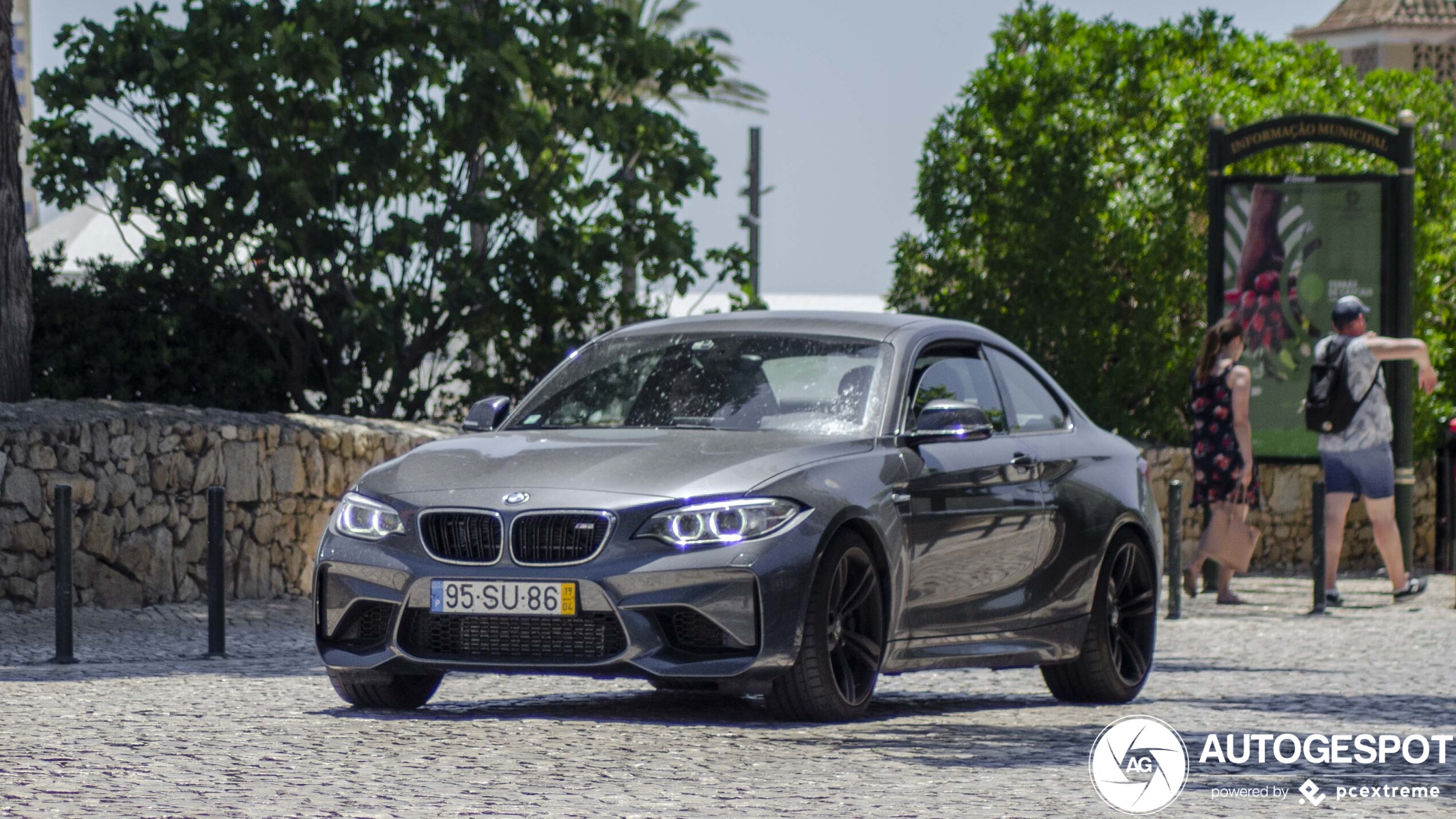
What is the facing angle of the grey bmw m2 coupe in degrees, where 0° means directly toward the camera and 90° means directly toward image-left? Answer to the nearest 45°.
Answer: approximately 45°

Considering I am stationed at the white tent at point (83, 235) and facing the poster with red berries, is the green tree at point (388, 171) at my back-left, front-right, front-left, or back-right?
front-right

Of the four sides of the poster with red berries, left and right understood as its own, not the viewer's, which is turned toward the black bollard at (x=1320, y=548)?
front

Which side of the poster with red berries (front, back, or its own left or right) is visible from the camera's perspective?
front

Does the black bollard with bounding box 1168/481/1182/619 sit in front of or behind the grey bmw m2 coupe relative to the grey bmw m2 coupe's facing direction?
behind

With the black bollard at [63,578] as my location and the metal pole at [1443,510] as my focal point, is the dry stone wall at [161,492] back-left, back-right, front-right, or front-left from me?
front-left

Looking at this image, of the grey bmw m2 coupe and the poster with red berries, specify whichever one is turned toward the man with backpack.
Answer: the poster with red berries

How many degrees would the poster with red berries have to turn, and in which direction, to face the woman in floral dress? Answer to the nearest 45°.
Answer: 0° — it already faces them

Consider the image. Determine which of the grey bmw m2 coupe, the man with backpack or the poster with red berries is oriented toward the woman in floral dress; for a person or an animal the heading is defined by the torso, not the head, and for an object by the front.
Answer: the poster with red berries

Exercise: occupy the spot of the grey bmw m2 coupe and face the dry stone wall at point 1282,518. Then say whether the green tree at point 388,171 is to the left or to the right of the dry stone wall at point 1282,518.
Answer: left

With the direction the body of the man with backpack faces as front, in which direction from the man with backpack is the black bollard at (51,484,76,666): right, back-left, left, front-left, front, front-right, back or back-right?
back

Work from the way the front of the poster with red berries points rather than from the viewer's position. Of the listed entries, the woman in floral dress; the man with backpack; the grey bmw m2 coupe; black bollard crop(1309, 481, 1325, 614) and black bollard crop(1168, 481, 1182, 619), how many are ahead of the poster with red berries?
5

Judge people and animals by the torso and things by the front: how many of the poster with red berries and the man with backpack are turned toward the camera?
1

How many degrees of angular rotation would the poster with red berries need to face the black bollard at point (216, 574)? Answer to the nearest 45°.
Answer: approximately 45° to its right
